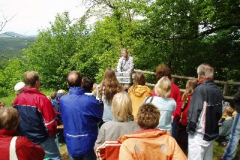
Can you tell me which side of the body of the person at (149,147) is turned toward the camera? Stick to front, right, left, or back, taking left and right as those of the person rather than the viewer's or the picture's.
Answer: back

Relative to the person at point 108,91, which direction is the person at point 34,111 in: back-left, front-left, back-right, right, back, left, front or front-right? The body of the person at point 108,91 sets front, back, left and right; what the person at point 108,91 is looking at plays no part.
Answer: back-left

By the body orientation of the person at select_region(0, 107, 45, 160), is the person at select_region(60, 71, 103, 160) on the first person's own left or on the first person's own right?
on the first person's own right

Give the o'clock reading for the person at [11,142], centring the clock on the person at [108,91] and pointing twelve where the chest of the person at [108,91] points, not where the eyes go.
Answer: the person at [11,142] is roughly at 7 o'clock from the person at [108,91].

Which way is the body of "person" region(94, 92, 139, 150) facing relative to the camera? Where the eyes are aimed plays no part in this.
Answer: away from the camera

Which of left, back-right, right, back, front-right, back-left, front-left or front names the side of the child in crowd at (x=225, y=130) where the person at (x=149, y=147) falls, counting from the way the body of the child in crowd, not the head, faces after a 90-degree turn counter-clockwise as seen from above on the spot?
front

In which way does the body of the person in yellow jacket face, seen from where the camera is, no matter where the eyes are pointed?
away from the camera

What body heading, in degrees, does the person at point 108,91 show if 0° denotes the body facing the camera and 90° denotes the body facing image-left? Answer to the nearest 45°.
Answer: approximately 180°

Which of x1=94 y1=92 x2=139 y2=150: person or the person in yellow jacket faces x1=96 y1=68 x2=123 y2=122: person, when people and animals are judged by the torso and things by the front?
x1=94 y1=92 x2=139 y2=150: person

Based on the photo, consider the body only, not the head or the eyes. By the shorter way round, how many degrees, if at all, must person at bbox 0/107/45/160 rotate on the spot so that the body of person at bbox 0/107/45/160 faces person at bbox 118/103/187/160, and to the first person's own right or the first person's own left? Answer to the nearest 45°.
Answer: approximately 135° to the first person's own right

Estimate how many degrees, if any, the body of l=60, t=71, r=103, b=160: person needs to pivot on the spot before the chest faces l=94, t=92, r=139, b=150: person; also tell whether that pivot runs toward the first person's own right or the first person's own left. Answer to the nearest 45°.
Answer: approximately 135° to the first person's own right

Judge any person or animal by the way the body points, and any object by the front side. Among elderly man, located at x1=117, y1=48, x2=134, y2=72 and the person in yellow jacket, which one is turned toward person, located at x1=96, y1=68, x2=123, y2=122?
the elderly man

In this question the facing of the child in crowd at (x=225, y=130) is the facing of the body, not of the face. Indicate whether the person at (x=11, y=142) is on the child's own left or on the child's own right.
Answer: on the child's own left

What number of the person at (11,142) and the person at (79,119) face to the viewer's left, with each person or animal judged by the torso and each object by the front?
0

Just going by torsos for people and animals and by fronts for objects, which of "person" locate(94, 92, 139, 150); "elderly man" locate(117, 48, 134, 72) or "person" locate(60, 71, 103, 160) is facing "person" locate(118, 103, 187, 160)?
the elderly man

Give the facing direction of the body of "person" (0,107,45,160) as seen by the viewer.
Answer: away from the camera

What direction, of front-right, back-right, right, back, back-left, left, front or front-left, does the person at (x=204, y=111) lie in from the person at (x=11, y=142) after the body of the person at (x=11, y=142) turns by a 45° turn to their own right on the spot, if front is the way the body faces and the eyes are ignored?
front-right

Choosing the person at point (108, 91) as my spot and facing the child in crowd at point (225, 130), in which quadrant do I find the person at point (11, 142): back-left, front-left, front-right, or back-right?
back-right
